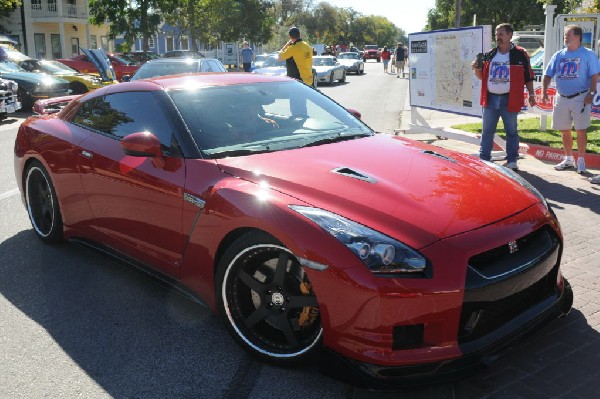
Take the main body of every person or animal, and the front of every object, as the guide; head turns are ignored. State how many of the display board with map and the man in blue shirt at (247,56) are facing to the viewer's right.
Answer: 0

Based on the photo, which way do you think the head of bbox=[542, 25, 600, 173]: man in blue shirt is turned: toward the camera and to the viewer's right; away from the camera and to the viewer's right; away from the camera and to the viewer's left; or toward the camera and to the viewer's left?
toward the camera and to the viewer's left

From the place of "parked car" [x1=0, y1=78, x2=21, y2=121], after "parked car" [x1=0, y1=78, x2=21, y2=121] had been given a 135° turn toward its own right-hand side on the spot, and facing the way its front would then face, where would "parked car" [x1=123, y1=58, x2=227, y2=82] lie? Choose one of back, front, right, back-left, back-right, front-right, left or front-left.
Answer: back-left

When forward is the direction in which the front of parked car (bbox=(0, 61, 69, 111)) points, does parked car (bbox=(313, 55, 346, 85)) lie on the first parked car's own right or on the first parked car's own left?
on the first parked car's own left

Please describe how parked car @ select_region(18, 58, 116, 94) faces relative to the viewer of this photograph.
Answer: facing the viewer and to the right of the viewer

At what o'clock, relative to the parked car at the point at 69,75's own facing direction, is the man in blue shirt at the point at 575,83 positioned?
The man in blue shirt is roughly at 1 o'clock from the parked car.

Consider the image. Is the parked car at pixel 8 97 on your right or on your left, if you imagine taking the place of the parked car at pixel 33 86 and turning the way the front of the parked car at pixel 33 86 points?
on your right

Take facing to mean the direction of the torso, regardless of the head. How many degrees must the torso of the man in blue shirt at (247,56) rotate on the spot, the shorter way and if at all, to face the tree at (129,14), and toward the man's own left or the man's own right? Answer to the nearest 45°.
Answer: approximately 135° to the man's own right

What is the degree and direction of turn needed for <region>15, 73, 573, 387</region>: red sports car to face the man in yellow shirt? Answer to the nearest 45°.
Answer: approximately 135° to its left

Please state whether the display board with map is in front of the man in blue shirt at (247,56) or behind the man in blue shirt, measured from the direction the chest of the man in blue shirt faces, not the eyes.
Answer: in front

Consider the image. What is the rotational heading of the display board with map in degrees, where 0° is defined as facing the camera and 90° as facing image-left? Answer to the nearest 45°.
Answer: approximately 45°
